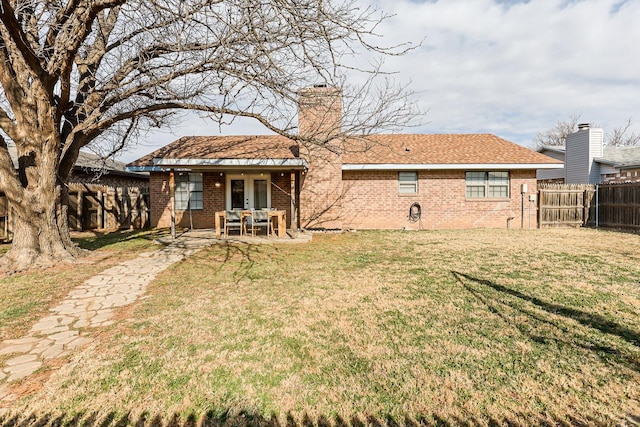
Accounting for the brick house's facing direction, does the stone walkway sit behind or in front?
behind

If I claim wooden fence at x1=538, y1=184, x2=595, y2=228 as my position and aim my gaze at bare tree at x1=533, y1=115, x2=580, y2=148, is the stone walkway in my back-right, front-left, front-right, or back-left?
back-left

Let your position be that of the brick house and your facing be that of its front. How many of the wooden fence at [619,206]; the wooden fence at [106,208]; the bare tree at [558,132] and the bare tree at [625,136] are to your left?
1

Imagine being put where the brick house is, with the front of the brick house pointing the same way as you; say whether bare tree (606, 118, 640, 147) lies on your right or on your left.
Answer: on your right

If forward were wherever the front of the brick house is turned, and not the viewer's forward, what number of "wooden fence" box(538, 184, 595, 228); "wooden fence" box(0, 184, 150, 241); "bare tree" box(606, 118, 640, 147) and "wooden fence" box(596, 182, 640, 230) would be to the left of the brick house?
1

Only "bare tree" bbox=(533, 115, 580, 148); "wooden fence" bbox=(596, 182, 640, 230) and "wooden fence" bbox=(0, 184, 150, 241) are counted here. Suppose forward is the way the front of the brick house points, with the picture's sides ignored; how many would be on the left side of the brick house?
1

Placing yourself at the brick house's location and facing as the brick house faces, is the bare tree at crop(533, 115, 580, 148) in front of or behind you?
in front

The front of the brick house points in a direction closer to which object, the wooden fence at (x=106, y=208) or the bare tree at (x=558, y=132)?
the bare tree

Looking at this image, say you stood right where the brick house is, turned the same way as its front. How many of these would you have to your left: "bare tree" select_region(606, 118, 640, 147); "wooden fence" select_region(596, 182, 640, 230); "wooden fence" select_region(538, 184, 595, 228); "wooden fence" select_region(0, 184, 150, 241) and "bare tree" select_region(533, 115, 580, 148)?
1

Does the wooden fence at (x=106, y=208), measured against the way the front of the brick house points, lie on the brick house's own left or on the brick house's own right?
on the brick house's own left

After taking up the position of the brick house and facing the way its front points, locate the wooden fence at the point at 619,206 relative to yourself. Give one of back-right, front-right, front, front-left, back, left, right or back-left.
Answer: right

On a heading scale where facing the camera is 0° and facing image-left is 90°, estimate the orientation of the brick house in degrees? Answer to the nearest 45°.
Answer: approximately 180°

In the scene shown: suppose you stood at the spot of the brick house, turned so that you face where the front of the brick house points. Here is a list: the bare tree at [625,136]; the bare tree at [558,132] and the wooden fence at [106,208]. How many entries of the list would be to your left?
1

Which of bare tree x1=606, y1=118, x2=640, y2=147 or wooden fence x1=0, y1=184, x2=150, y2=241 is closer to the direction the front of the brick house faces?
the bare tree

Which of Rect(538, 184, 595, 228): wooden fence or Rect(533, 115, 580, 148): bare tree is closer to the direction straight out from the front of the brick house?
the bare tree

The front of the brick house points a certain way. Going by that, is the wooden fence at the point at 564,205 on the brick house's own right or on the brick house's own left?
on the brick house's own right
